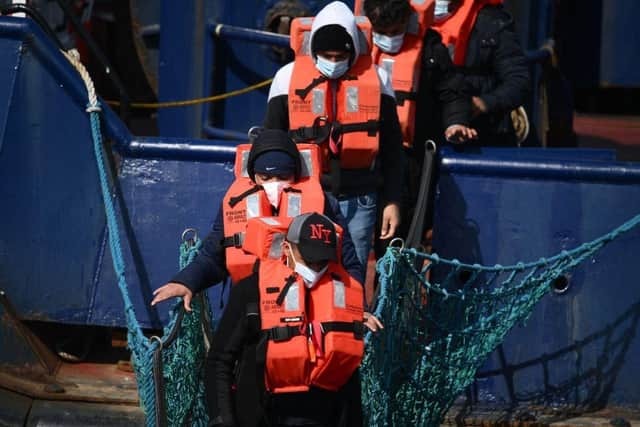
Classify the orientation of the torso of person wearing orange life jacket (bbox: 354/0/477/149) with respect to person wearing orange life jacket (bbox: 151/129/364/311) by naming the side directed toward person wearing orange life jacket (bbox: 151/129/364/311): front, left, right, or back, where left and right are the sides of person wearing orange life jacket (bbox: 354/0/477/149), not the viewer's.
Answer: front

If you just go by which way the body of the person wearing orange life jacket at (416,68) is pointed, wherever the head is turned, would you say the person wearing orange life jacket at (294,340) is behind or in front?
in front

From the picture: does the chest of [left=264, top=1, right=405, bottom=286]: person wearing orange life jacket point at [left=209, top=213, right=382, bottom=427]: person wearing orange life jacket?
yes

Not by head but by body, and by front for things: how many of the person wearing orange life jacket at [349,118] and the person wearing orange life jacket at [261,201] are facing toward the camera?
2

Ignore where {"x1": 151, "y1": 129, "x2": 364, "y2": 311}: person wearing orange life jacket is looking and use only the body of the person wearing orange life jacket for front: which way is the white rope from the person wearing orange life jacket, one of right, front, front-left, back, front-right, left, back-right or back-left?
back-right

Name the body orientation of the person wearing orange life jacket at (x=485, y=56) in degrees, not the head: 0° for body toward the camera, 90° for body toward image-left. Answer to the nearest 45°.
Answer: approximately 45°

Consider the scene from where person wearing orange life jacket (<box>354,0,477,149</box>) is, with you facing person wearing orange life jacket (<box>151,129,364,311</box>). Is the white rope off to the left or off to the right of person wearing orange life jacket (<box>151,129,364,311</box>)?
right
